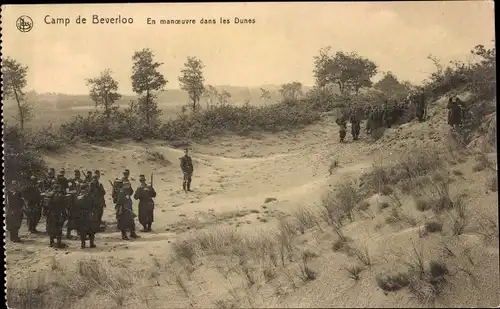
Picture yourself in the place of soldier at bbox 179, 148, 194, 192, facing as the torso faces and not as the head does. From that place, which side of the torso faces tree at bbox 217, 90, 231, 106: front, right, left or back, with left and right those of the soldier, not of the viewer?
back

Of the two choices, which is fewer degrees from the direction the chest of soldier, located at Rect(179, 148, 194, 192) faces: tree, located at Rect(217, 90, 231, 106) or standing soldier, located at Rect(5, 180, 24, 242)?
the standing soldier

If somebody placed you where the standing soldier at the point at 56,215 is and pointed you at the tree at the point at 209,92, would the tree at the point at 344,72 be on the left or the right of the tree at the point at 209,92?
right
